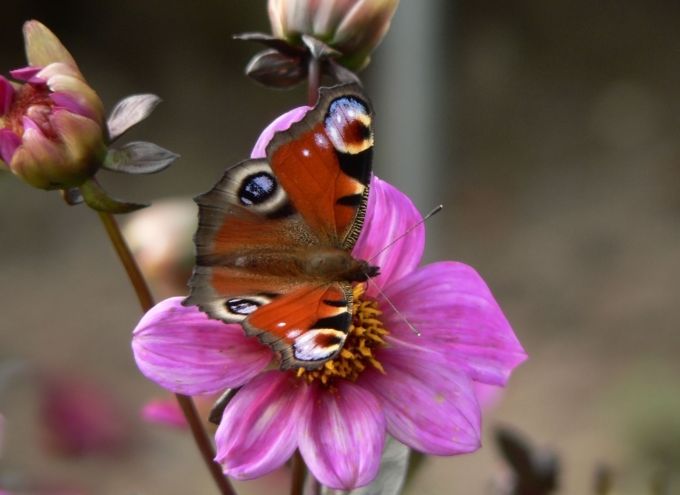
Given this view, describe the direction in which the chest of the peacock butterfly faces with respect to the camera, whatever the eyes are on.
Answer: to the viewer's right
